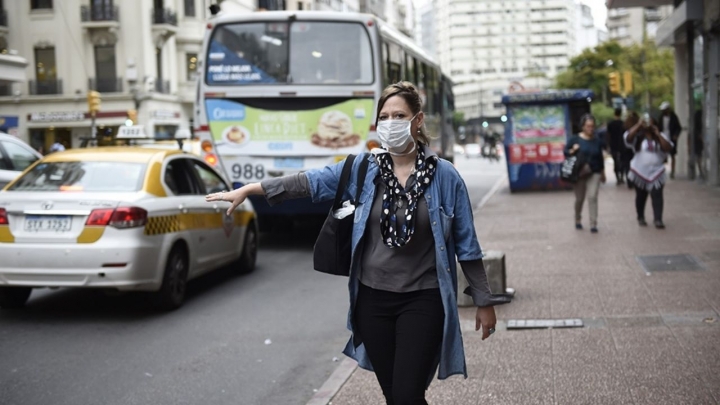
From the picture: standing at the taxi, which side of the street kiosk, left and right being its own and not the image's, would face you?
right

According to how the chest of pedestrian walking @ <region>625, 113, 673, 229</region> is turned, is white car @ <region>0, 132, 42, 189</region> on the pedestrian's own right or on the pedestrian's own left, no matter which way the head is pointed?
on the pedestrian's own right

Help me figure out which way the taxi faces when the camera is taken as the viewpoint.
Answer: facing away from the viewer and to the right of the viewer

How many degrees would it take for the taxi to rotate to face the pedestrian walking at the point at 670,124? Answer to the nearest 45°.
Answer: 0° — it already faces them

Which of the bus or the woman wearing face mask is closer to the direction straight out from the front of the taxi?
the bus

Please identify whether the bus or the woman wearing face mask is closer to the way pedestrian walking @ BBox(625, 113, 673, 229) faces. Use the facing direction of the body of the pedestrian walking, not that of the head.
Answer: the woman wearing face mask

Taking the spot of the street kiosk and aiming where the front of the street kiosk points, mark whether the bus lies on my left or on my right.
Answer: on my right

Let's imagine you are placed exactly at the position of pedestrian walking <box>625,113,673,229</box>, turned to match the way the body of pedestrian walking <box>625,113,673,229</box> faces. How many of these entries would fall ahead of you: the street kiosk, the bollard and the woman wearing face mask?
2
